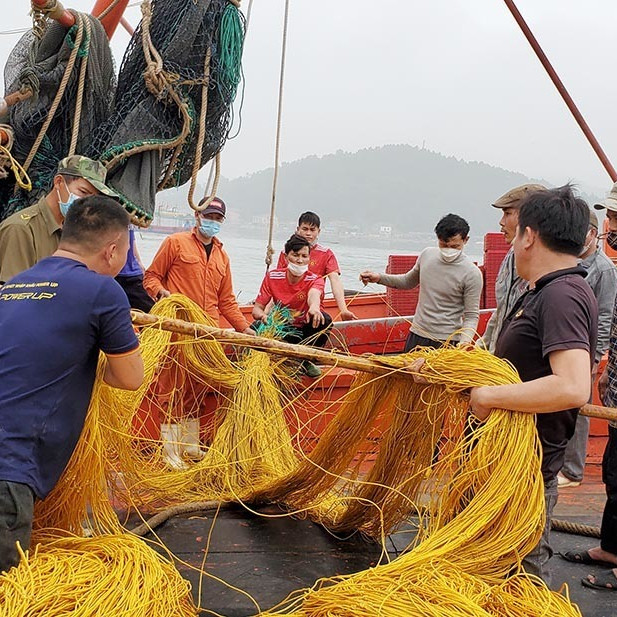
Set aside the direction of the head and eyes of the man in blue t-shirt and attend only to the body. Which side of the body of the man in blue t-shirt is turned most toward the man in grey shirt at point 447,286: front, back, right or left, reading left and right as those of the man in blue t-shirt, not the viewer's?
front

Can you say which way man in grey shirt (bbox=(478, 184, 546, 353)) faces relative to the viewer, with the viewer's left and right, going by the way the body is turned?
facing to the left of the viewer

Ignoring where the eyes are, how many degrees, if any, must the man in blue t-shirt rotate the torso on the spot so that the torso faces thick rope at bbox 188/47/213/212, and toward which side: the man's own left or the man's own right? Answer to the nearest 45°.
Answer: approximately 45° to the man's own left

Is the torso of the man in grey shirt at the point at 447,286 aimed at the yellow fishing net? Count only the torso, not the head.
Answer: yes

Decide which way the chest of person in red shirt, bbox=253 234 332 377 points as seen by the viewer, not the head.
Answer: toward the camera

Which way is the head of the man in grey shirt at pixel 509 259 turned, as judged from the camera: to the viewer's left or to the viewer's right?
to the viewer's left

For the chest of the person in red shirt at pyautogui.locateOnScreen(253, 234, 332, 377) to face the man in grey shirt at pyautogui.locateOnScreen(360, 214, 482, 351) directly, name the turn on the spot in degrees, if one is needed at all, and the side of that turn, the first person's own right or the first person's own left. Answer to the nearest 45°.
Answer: approximately 90° to the first person's own left

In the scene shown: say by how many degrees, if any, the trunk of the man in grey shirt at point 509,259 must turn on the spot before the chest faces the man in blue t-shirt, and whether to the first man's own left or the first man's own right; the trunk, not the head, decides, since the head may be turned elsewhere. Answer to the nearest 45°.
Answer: approximately 45° to the first man's own left

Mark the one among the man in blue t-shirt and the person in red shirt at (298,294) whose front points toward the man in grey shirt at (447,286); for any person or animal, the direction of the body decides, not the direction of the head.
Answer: the man in blue t-shirt

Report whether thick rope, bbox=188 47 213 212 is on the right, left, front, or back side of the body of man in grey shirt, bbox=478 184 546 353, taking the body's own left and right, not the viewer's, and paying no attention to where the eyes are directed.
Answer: front

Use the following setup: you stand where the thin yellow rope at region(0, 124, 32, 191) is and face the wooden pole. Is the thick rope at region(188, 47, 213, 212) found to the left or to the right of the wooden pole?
left

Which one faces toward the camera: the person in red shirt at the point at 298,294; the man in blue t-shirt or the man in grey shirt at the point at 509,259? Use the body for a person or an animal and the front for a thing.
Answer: the person in red shirt

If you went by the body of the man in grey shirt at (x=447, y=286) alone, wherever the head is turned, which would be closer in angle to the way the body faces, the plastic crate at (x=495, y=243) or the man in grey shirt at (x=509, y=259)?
the man in grey shirt

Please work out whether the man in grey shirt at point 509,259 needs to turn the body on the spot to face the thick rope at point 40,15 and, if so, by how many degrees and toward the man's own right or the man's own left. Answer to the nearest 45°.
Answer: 0° — they already face it

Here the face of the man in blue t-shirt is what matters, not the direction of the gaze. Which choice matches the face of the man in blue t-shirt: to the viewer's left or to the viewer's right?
to the viewer's right

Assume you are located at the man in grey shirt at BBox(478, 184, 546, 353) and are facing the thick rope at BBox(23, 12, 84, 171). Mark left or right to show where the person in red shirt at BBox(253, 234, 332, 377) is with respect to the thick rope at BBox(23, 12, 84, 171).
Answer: right
